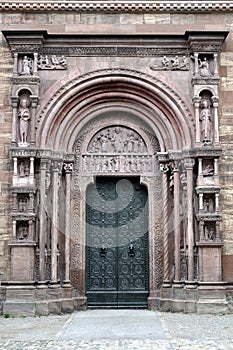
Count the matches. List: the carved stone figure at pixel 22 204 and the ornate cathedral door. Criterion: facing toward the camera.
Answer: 2

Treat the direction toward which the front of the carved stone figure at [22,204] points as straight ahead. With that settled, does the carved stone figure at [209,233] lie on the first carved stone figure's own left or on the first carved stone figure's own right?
on the first carved stone figure's own left

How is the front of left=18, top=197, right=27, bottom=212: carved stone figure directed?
toward the camera

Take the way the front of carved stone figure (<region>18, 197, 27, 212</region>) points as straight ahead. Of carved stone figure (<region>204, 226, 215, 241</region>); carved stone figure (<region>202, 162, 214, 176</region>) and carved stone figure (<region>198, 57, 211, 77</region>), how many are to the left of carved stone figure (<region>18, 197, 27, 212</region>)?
3

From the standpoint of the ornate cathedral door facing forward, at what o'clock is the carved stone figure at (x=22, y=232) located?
The carved stone figure is roughly at 2 o'clock from the ornate cathedral door.

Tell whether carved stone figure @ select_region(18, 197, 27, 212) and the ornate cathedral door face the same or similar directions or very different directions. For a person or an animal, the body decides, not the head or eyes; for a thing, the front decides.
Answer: same or similar directions

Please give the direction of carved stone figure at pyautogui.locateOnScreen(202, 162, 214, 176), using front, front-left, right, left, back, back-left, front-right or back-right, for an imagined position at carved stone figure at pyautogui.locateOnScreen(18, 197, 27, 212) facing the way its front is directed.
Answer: left

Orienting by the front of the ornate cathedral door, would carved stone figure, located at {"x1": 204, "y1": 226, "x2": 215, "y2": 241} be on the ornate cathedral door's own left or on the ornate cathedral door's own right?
on the ornate cathedral door's own left
